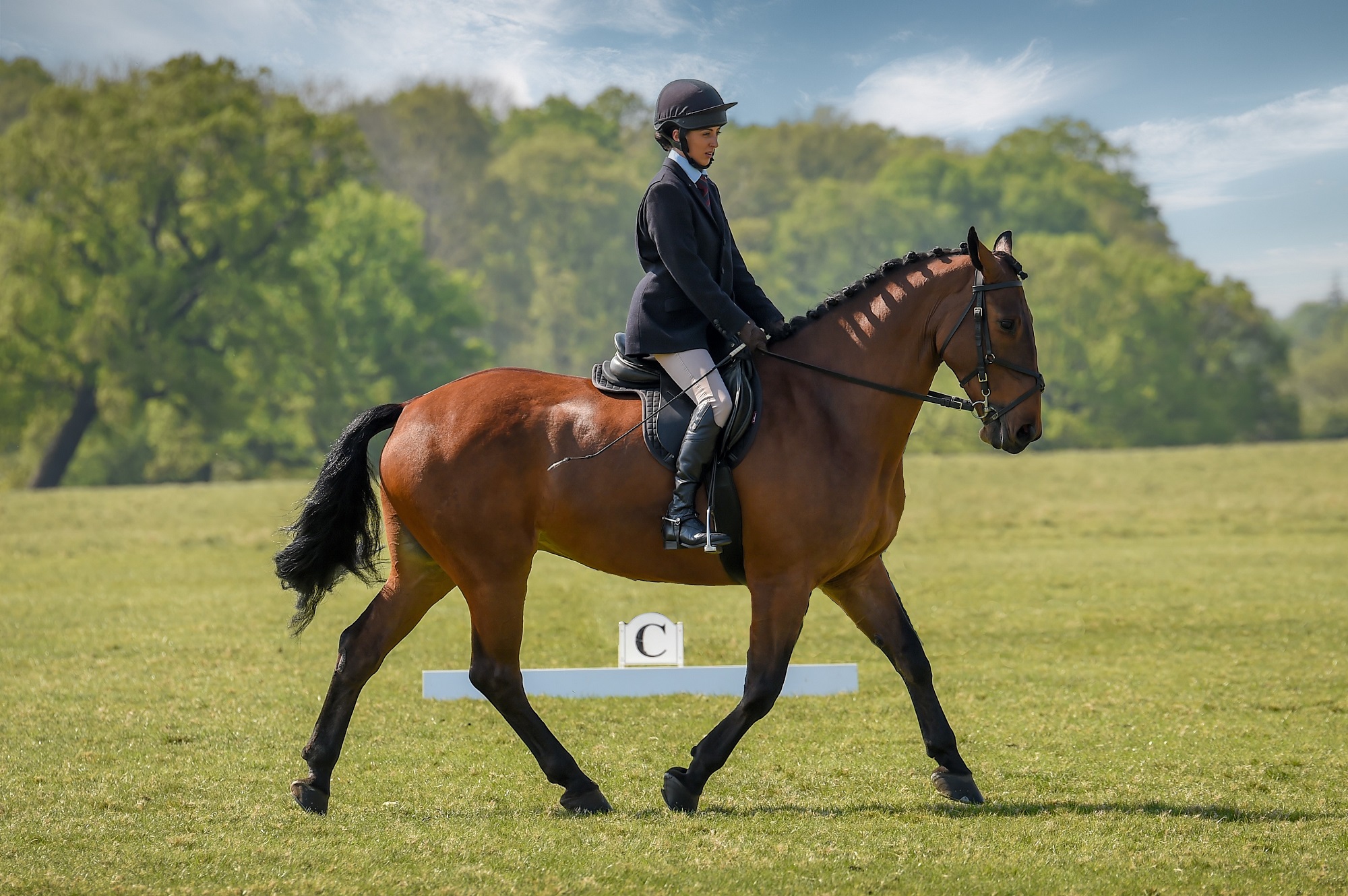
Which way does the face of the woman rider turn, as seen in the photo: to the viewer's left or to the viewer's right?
to the viewer's right

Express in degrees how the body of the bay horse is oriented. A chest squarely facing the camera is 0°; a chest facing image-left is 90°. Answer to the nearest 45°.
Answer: approximately 270°

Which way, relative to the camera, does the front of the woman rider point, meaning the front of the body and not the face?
to the viewer's right
